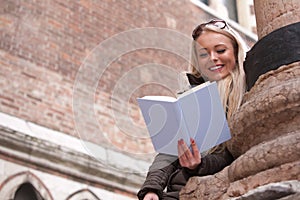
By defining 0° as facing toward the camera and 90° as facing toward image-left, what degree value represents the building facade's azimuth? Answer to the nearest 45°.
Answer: approximately 315°

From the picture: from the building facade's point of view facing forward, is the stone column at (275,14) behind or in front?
in front

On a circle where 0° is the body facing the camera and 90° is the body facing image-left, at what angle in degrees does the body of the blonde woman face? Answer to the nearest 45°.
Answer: approximately 45°

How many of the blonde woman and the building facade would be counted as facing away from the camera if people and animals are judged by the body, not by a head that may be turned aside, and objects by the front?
0

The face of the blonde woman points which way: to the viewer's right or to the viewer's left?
to the viewer's left

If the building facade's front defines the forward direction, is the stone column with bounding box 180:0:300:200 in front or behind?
in front
